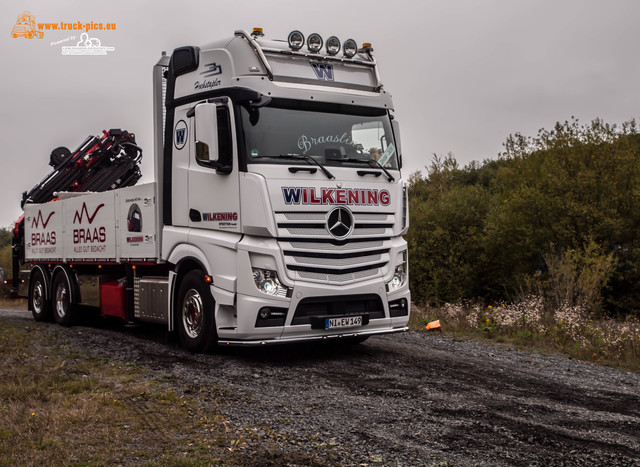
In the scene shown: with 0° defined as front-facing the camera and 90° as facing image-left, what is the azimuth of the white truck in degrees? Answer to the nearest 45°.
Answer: approximately 315°

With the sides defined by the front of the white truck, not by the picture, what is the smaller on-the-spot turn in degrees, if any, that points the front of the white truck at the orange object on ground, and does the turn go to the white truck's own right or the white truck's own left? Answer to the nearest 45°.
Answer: approximately 90° to the white truck's own left
